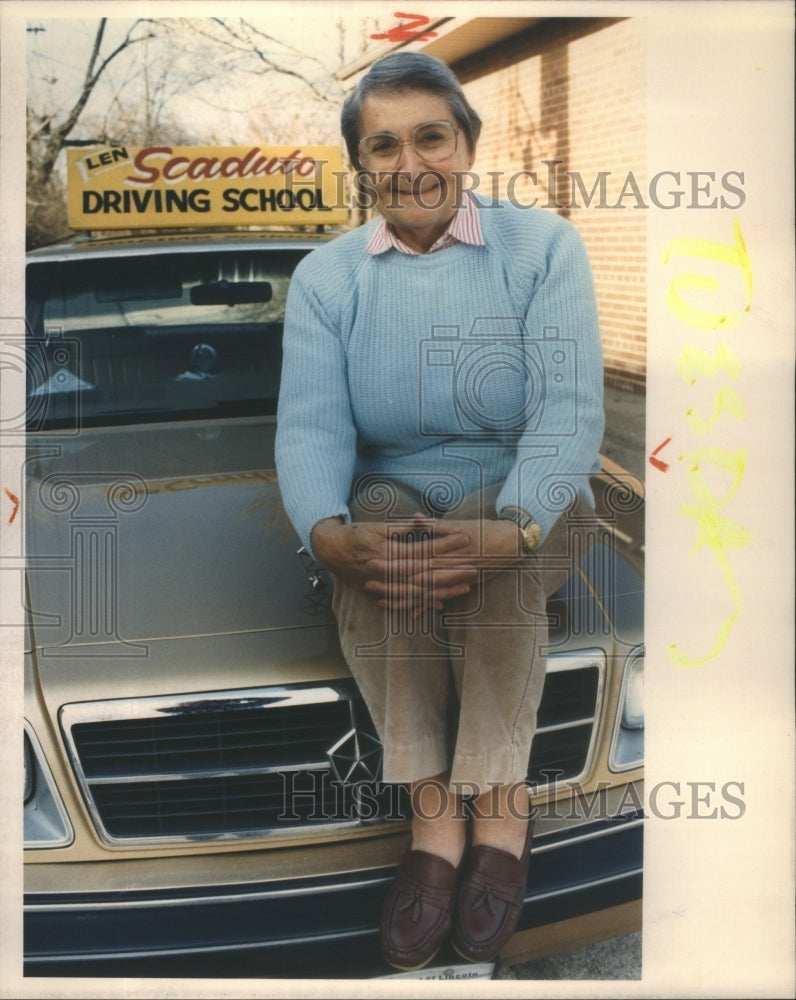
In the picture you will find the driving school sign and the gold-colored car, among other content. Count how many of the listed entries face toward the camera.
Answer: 2

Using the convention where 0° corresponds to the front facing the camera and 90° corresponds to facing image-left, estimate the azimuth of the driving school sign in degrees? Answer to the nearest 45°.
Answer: approximately 0°
